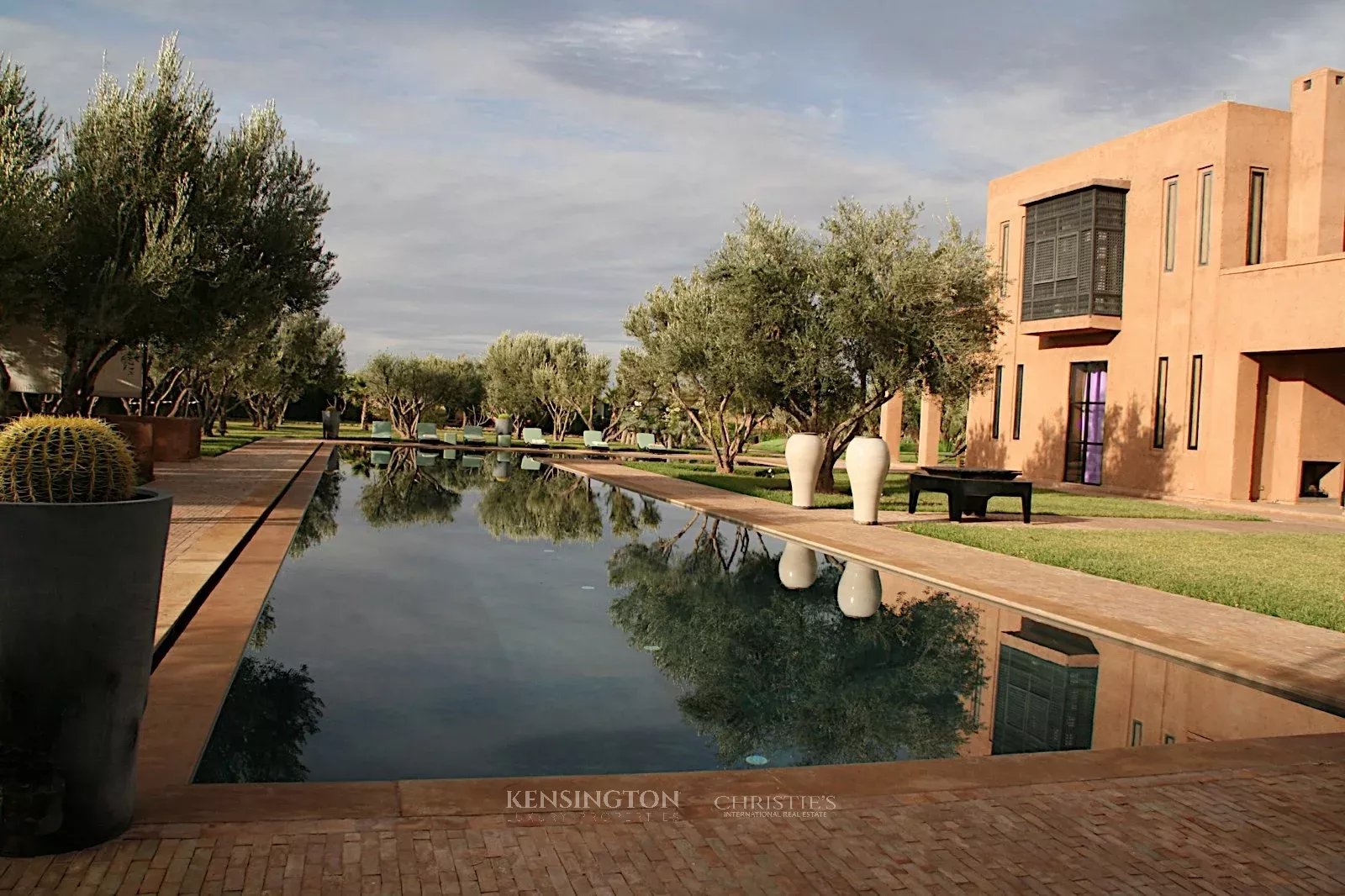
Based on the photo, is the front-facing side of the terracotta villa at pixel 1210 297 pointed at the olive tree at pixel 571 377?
no

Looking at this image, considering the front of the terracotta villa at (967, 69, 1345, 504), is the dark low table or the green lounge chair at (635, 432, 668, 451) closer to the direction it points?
the dark low table

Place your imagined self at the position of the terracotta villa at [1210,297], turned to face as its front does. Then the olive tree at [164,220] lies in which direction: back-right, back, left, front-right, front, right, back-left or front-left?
front

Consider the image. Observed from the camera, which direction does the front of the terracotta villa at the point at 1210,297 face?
facing the viewer and to the left of the viewer

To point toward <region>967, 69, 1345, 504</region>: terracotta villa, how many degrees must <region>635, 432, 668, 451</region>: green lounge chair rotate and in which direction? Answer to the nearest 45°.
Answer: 0° — it already faces it

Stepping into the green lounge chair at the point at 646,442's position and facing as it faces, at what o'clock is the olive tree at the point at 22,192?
The olive tree is roughly at 2 o'clock from the green lounge chair.

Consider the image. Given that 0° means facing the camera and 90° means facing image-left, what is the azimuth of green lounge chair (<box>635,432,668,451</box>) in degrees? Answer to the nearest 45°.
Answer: approximately 315°

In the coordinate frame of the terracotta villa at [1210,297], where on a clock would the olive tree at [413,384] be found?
The olive tree is roughly at 2 o'clock from the terracotta villa.

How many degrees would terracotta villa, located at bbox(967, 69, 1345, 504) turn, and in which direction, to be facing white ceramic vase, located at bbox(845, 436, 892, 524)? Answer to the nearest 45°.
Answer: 0° — it already faces it

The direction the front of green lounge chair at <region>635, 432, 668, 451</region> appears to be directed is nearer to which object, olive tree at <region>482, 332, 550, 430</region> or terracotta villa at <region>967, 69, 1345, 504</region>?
the terracotta villa

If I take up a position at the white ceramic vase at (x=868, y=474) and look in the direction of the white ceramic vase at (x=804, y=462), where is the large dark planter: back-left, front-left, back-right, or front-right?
back-left

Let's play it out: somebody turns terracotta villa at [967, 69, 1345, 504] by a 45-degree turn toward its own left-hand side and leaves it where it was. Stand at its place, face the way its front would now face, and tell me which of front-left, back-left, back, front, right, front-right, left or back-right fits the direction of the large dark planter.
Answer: front

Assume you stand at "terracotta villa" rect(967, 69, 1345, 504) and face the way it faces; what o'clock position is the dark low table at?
The dark low table is roughly at 11 o'clock from the terracotta villa.

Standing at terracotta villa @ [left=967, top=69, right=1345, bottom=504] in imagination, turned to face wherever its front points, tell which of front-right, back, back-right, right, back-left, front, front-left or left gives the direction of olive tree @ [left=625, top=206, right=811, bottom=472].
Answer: front

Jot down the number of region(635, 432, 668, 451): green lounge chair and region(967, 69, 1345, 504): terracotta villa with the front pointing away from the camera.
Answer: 0
